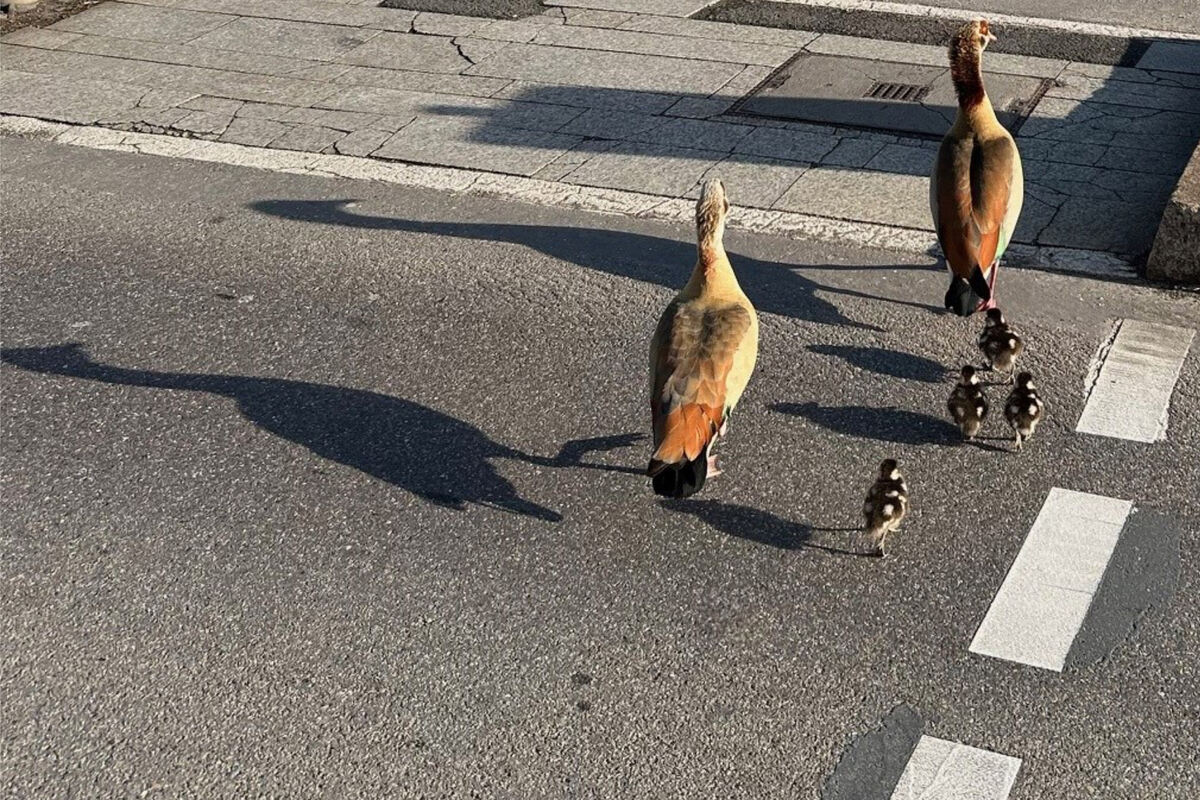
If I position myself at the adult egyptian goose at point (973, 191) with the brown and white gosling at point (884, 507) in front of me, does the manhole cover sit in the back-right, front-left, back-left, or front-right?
back-right

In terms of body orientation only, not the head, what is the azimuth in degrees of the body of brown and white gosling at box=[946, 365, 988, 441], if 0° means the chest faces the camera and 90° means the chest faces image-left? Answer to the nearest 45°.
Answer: approximately 180°

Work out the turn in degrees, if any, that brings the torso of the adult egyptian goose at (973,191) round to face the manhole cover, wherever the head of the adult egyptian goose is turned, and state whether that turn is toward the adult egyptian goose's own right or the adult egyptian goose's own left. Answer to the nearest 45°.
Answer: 0° — it already faces it

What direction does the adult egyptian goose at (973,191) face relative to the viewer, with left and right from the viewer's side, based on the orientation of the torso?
facing away from the viewer

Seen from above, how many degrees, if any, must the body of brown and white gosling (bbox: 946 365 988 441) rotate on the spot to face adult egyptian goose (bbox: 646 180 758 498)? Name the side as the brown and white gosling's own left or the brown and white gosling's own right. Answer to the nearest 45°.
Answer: approximately 135° to the brown and white gosling's own left

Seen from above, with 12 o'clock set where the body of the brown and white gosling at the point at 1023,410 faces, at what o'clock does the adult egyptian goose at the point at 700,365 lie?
The adult egyptian goose is roughly at 8 o'clock from the brown and white gosling.

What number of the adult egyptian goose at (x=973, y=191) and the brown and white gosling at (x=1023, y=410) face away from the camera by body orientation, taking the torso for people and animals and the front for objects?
2

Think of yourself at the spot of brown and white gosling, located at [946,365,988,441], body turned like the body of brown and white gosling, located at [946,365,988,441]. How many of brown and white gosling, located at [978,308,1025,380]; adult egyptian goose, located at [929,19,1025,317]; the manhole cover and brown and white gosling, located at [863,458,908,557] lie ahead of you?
3

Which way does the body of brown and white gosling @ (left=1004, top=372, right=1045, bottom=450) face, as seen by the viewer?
away from the camera

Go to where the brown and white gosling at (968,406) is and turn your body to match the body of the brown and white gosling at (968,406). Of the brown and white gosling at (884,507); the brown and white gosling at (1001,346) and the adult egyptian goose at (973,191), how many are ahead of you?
2
